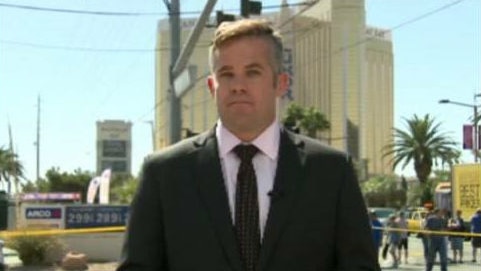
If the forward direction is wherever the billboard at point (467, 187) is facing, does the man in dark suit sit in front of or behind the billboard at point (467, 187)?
in front

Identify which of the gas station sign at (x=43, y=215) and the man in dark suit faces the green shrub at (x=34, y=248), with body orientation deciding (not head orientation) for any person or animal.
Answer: the gas station sign

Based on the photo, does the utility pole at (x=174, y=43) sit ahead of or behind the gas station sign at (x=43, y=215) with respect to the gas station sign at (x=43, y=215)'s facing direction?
ahead

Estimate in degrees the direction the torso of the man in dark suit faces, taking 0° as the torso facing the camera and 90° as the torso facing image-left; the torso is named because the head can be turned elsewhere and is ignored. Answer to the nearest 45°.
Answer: approximately 0°

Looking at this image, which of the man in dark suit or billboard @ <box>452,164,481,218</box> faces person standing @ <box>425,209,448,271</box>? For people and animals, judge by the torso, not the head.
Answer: the billboard

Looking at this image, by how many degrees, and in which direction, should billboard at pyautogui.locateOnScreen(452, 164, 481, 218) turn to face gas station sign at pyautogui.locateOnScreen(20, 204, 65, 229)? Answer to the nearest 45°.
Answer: approximately 45° to its right

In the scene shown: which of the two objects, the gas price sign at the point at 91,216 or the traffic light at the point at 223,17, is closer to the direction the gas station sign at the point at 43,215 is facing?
the traffic light

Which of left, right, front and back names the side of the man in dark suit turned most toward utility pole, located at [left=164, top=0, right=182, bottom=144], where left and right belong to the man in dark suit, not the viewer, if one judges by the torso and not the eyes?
back
